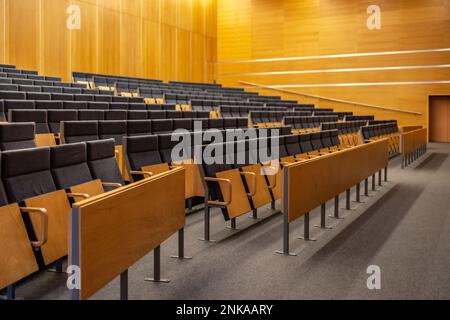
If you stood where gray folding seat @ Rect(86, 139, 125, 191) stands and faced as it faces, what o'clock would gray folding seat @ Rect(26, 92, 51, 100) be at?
gray folding seat @ Rect(26, 92, 51, 100) is roughly at 7 o'clock from gray folding seat @ Rect(86, 139, 125, 191).

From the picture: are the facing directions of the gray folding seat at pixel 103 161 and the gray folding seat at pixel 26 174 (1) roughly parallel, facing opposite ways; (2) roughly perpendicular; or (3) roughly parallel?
roughly parallel

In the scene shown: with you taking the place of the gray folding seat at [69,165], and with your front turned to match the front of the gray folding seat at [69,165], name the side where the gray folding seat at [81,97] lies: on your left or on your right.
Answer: on your left

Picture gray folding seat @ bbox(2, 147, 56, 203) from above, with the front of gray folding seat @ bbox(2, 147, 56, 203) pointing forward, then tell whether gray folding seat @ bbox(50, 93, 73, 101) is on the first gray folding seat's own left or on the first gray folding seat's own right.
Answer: on the first gray folding seat's own left

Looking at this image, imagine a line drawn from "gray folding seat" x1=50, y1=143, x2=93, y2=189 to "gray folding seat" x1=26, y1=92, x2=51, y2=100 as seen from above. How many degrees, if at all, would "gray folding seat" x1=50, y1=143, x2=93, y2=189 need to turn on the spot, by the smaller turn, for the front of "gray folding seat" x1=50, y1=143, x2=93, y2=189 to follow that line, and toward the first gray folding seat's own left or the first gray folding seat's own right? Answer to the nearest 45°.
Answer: approximately 135° to the first gray folding seat's own left

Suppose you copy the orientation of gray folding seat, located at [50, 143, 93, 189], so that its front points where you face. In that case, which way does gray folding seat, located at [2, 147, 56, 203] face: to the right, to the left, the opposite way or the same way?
the same way

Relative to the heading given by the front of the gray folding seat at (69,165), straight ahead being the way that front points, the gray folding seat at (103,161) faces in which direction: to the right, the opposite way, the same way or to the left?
the same way
